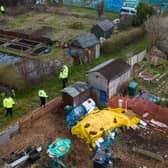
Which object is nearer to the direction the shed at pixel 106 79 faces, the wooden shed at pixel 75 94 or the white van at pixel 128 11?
the wooden shed

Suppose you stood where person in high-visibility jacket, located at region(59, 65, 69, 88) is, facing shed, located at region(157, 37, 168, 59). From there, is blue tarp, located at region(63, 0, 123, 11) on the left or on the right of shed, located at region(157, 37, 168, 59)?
left

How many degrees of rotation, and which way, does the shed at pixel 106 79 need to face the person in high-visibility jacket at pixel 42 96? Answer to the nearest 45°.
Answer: approximately 45° to its right

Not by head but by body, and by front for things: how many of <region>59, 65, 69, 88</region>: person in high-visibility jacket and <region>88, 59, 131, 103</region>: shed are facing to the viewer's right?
0

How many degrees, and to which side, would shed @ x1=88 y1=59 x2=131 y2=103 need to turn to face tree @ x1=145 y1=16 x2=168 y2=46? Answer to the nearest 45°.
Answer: approximately 180°

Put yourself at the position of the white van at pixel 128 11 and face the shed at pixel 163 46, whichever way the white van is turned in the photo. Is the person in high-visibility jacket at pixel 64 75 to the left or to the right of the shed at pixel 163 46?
right

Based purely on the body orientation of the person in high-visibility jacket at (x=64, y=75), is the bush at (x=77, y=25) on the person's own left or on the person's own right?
on the person's own right

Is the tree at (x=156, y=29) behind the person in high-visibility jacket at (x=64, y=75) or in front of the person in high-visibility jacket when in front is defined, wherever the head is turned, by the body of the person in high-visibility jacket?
behind

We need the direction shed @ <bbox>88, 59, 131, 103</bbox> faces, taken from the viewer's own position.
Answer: facing the viewer and to the left of the viewer

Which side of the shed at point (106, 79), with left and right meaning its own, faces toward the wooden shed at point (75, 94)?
front
